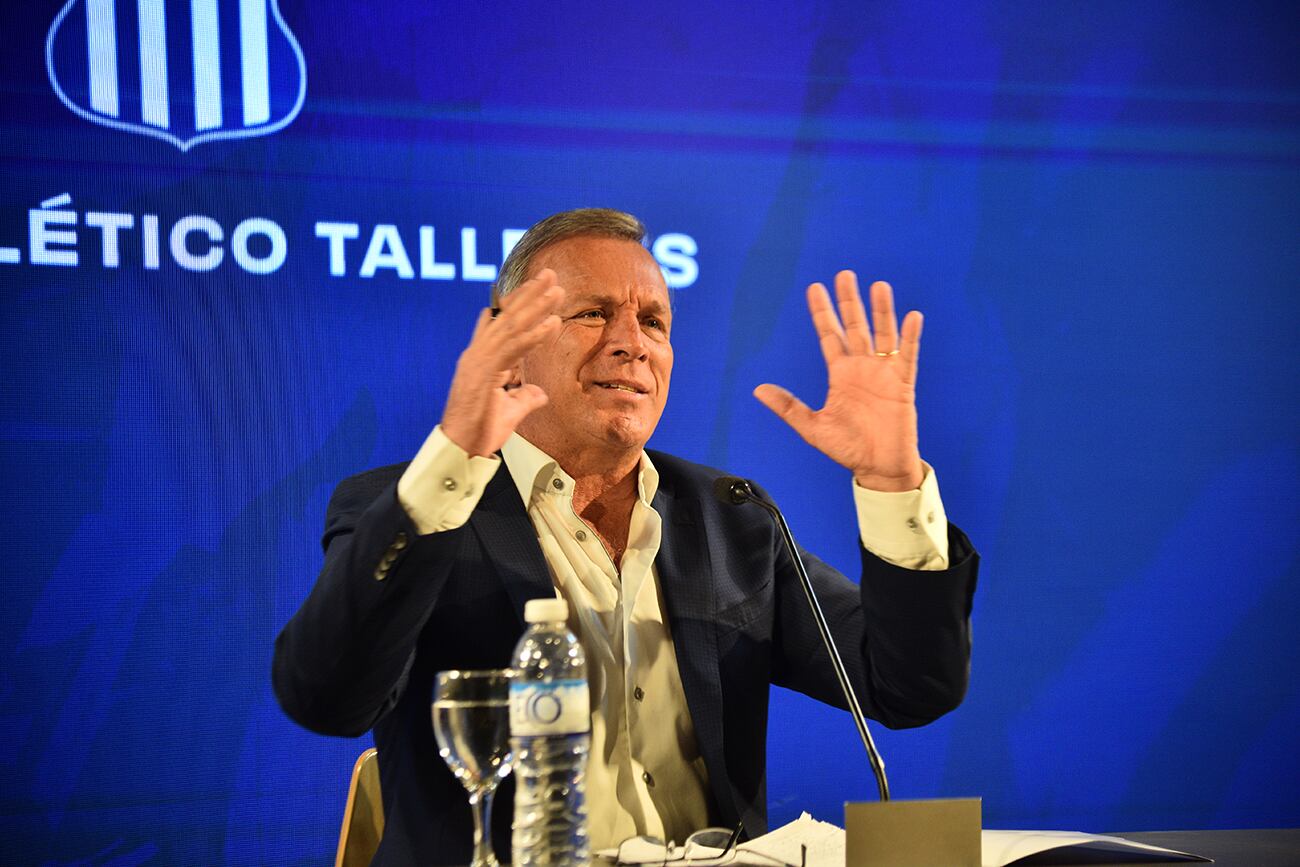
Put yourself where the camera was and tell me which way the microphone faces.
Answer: facing away from the viewer and to the left of the viewer

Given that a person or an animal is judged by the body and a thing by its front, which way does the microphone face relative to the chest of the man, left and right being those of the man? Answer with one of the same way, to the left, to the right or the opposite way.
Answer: the opposite way

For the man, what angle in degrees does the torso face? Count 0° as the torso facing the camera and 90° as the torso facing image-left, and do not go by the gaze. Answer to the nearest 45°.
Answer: approximately 315°

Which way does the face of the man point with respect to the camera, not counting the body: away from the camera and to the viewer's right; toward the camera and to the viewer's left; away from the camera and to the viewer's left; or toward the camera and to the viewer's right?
toward the camera and to the viewer's right
